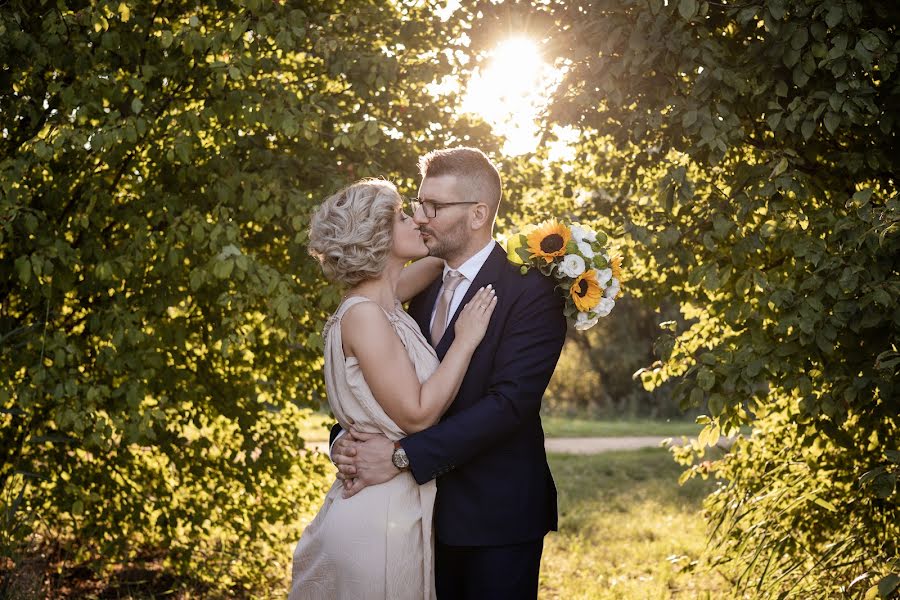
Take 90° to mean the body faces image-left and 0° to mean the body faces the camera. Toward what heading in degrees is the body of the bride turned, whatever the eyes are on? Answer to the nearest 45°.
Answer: approximately 270°

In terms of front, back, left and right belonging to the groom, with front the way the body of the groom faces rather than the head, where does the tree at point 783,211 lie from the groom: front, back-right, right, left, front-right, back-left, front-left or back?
back

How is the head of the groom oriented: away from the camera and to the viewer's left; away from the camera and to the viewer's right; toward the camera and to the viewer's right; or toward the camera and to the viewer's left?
toward the camera and to the viewer's left

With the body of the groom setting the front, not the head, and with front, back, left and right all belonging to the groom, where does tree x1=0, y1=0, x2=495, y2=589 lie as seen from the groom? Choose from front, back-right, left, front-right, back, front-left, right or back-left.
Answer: right

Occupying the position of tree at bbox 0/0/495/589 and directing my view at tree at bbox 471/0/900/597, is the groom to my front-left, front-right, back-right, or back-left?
front-right

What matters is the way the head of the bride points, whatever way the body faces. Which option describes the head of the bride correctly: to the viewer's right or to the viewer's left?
to the viewer's right

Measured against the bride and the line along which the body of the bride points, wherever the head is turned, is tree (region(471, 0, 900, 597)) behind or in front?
in front
